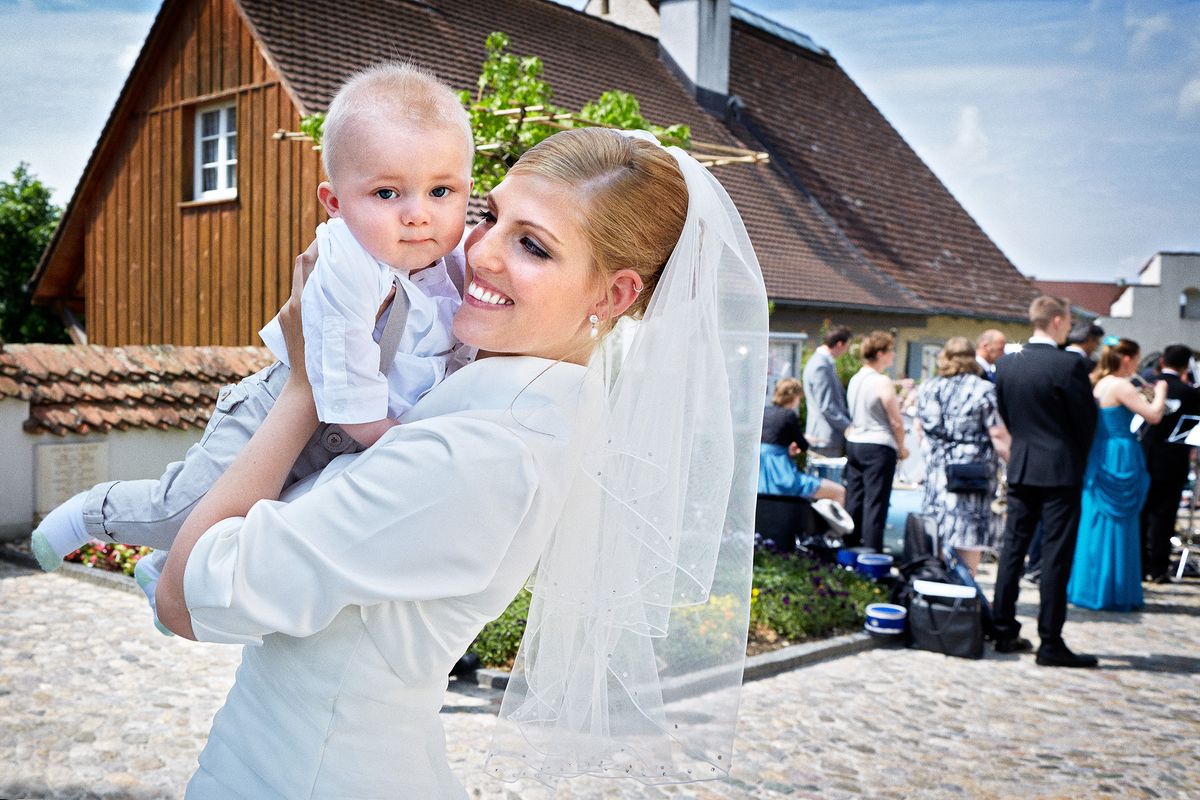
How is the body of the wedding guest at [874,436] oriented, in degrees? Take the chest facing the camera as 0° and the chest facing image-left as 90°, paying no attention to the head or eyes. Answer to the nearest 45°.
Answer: approximately 225°

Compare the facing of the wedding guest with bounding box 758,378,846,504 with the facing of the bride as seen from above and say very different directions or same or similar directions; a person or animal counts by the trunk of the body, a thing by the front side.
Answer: very different directions

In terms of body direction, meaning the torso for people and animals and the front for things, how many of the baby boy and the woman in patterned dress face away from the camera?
1

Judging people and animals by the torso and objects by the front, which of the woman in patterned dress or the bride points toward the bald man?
the woman in patterned dress

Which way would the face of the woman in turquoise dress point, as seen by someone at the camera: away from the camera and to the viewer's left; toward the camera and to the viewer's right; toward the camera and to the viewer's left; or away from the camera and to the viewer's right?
away from the camera and to the viewer's right

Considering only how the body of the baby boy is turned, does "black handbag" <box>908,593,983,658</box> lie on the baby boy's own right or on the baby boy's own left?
on the baby boy's own left

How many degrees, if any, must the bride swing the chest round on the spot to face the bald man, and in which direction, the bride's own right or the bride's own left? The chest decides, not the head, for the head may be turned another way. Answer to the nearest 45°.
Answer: approximately 135° to the bride's own right

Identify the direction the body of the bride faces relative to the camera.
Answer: to the viewer's left

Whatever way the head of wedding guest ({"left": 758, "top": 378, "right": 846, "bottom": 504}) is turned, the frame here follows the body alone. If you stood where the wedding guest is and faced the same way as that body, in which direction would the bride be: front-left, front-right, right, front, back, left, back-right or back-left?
back-right

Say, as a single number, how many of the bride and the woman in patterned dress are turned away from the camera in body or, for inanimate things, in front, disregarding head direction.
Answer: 1

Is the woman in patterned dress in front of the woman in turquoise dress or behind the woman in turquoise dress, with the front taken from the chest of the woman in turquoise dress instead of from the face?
behind

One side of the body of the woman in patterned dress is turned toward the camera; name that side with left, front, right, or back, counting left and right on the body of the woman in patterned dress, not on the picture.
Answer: back

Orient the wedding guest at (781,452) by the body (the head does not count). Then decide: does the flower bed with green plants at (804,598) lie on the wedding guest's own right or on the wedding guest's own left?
on the wedding guest's own right

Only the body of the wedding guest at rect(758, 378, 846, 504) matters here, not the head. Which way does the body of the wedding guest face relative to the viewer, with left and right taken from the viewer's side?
facing away from the viewer and to the right of the viewer
